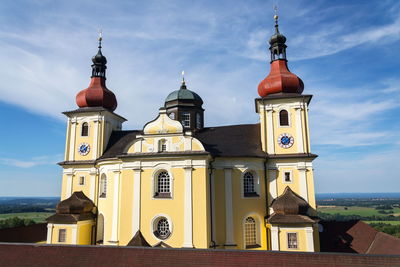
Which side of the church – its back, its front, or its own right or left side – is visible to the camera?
front

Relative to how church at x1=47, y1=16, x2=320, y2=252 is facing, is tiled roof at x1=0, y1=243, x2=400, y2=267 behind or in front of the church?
in front
